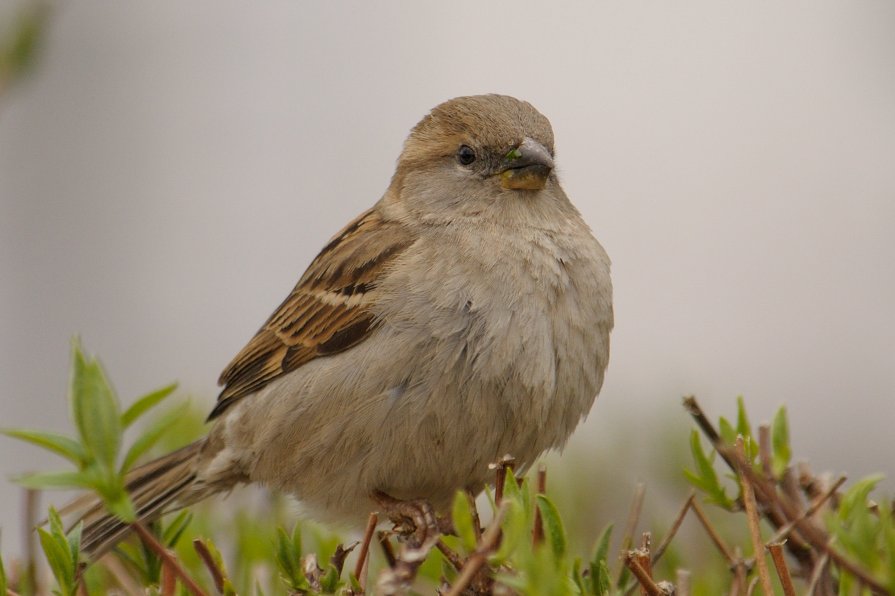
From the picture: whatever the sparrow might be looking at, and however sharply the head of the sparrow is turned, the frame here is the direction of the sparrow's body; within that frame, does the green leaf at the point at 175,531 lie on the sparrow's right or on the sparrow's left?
on the sparrow's right

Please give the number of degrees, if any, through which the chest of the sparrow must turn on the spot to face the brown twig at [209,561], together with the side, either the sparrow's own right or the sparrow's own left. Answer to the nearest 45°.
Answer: approximately 135° to the sparrow's own right

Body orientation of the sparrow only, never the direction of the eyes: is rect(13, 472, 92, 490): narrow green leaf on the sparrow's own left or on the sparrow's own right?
on the sparrow's own right

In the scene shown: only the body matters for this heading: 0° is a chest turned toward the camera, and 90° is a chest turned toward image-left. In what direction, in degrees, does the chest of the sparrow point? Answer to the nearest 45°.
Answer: approximately 315°

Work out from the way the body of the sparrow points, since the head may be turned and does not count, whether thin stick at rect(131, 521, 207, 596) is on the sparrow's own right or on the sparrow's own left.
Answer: on the sparrow's own right
